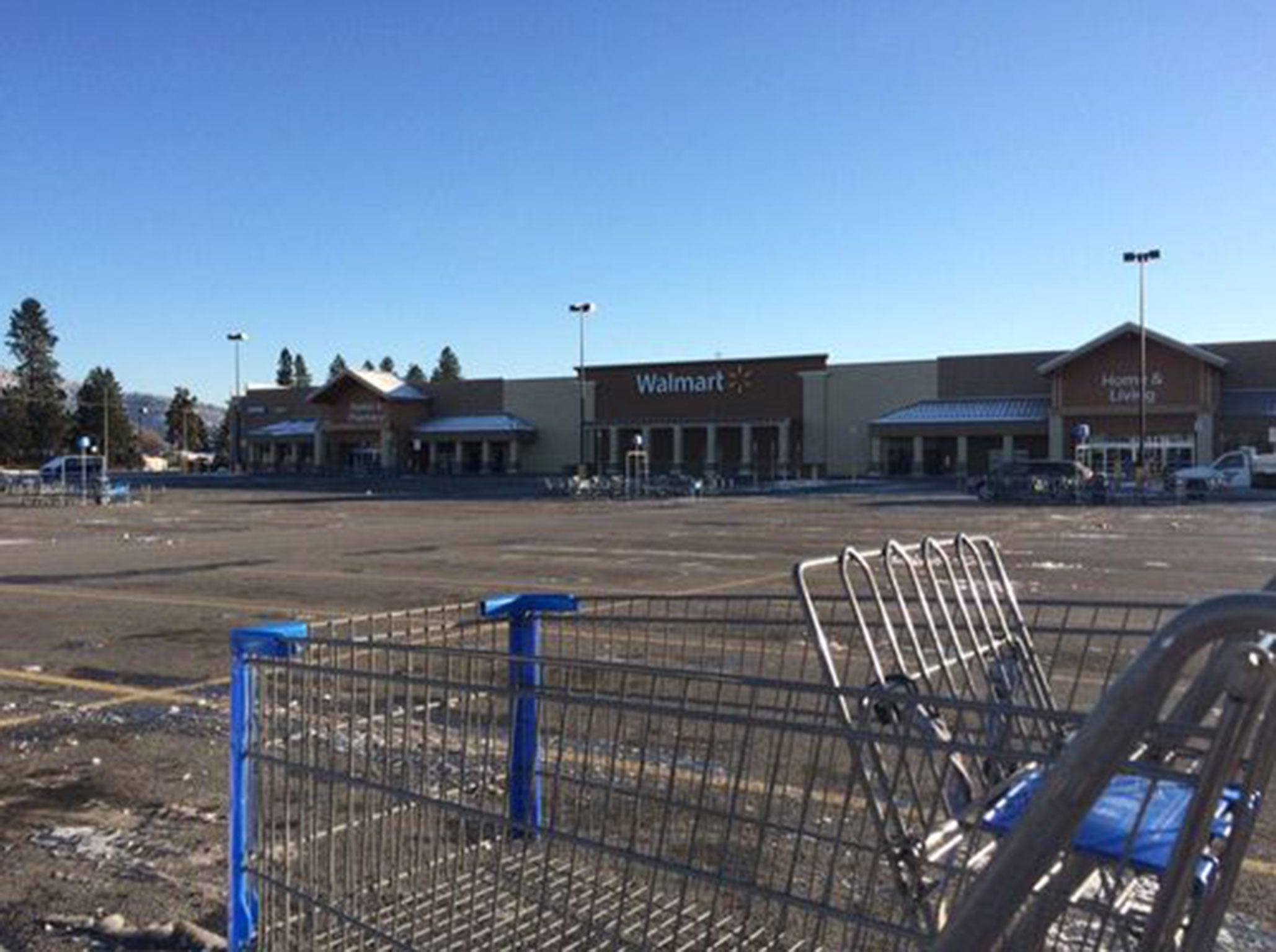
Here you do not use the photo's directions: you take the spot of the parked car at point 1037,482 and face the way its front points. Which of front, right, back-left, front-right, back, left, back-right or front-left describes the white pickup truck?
back-right

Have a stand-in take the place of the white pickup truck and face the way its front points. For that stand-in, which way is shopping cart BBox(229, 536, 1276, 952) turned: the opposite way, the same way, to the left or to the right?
the same way

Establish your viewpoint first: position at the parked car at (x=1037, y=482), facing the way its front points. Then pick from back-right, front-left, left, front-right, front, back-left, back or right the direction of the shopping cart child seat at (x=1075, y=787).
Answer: left

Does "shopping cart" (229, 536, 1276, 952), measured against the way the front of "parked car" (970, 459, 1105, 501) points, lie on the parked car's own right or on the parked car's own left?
on the parked car's own left

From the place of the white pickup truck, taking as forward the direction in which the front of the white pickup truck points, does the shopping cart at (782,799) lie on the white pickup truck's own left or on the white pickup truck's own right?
on the white pickup truck's own left

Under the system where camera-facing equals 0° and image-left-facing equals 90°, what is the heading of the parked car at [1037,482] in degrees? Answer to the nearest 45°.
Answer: approximately 90°

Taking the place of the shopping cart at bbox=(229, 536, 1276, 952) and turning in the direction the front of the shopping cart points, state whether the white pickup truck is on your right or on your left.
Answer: on your right

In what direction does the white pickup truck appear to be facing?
to the viewer's left

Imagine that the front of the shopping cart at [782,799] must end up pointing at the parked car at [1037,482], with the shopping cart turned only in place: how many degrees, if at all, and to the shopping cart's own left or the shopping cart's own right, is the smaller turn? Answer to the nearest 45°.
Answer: approximately 45° to the shopping cart's own right

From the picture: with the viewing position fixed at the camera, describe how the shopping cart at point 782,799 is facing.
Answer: facing away from the viewer and to the left of the viewer
